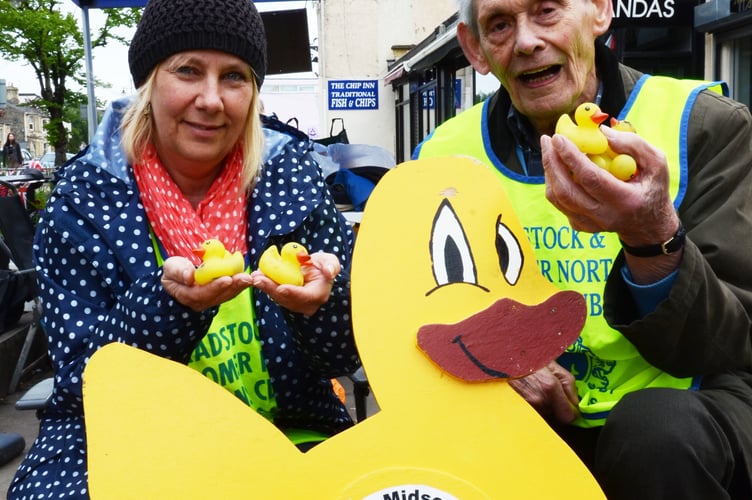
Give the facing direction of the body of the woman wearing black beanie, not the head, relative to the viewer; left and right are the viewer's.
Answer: facing the viewer

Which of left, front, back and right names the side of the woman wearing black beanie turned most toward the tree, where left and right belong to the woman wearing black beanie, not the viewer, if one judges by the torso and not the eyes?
back

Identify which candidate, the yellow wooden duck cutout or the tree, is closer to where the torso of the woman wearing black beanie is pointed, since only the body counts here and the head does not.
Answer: the yellow wooden duck cutout
